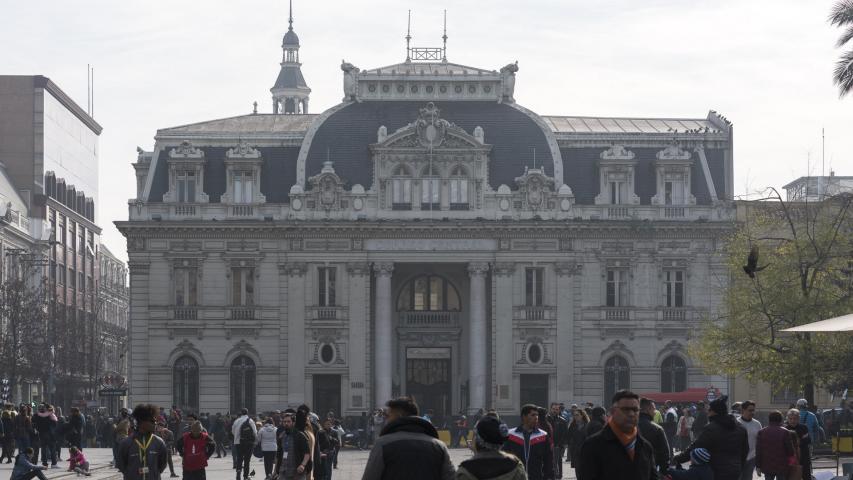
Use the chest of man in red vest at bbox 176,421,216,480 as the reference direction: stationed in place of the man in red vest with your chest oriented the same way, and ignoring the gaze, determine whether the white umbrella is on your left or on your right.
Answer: on your left

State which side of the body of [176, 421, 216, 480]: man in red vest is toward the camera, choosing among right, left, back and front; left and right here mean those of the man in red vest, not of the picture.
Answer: front

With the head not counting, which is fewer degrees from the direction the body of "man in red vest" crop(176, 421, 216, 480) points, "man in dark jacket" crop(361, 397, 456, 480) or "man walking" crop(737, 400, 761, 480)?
the man in dark jacket

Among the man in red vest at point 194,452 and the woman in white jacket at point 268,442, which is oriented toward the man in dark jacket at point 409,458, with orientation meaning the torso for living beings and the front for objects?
the man in red vest

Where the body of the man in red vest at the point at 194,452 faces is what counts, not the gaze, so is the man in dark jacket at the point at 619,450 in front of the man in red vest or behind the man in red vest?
in front

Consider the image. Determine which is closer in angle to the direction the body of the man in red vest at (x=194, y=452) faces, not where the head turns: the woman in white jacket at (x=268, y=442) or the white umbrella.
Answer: the white umbrella

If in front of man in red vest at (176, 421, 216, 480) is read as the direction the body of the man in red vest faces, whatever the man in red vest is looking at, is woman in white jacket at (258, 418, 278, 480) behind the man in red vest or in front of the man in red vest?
behind

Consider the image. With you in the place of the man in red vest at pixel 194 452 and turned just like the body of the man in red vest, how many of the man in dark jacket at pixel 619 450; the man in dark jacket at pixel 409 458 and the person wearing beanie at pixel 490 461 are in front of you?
3
